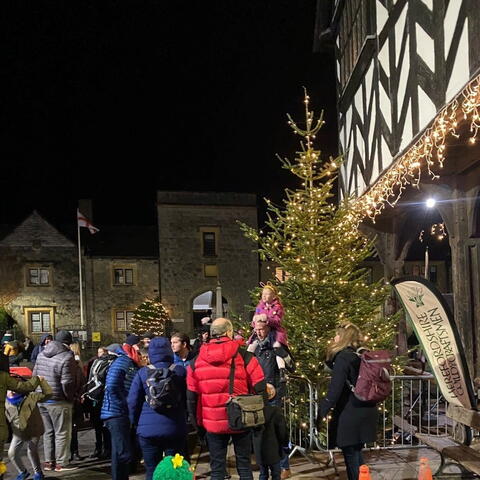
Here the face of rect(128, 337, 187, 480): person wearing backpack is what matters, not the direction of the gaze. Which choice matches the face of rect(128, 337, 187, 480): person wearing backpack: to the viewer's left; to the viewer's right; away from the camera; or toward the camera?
away from the camera

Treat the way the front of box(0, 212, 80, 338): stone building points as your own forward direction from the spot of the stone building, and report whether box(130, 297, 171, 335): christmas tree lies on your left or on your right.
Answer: on your left

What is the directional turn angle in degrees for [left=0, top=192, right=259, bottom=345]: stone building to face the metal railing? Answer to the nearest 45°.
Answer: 0° — it already faces it

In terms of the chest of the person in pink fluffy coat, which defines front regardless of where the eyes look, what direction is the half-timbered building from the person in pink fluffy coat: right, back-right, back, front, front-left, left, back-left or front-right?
back

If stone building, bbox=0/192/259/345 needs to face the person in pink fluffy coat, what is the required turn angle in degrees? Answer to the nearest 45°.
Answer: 0° — it already faces them

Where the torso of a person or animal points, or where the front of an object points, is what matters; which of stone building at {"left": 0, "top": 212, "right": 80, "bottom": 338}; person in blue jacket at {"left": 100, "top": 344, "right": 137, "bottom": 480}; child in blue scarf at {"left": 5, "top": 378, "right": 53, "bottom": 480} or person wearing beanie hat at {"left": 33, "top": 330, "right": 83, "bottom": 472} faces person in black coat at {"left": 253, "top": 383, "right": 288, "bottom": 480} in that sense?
the stone building

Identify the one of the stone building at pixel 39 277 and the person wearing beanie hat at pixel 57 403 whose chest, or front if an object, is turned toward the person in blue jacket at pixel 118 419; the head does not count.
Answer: the stone building

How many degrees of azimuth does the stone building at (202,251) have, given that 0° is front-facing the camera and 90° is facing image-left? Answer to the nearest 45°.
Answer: approximately 0°

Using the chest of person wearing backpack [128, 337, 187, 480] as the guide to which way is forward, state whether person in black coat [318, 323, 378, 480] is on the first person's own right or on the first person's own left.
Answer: on the first person's own right

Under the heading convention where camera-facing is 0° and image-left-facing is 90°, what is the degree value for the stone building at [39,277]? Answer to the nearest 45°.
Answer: approximately 0°
